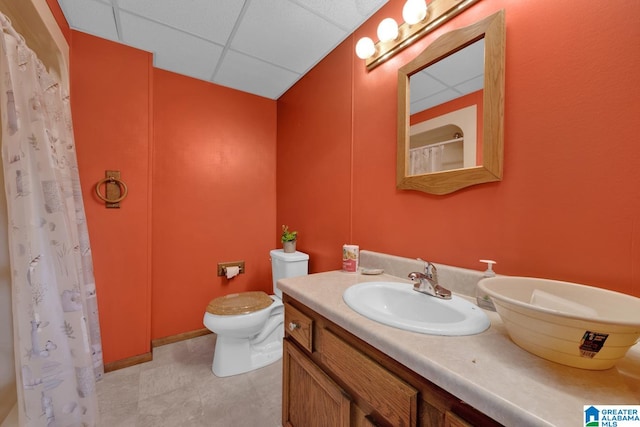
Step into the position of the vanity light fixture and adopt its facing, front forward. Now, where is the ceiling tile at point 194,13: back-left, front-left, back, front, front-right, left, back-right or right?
front-right

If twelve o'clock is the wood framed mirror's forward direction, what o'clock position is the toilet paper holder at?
The toilet paper holder is roughly at 2 o'clock from the wood framed mirror.

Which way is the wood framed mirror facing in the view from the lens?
facing the viewer and to the left of the viewer

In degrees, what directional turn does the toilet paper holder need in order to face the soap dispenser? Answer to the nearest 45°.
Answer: approximately 45° to its left

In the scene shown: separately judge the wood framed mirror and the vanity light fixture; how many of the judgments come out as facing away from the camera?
0

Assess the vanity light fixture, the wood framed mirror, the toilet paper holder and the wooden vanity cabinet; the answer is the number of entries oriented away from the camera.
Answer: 0

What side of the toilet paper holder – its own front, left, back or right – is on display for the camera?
front

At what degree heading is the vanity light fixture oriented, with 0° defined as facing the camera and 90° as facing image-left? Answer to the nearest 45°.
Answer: approximately 45°

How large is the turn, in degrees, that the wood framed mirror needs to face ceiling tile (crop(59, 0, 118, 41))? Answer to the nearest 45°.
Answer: approximately 45° to its right

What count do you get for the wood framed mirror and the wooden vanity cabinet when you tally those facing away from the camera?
0

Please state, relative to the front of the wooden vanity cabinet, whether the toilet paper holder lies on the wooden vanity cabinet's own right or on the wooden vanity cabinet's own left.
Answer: on the wooden vanity cabinet's own right

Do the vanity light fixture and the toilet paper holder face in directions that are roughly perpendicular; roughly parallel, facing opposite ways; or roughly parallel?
roughly perpendicular

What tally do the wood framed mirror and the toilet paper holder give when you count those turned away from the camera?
0
